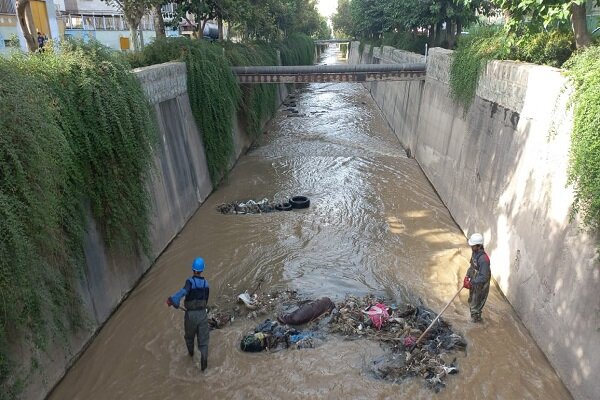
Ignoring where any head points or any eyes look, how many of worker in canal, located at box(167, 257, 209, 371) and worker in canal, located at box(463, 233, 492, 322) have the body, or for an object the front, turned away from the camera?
1

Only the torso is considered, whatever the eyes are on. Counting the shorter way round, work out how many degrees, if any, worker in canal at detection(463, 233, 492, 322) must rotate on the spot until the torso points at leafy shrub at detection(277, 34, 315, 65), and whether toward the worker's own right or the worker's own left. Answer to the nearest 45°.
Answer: approximately 45° to the worker's own right

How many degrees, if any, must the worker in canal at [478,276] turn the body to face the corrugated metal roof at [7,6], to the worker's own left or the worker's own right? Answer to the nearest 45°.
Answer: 0° — they already face it

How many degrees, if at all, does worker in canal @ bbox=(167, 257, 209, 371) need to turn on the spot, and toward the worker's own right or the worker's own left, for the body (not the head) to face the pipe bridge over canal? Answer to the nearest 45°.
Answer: approximately 45° to the worker's own right

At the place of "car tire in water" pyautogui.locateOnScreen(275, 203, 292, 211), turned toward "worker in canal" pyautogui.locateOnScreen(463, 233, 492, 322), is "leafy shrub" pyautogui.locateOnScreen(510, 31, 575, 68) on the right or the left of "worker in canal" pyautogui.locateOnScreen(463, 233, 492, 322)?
left

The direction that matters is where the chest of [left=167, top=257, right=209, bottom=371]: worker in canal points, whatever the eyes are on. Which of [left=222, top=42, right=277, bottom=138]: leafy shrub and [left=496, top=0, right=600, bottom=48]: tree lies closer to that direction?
the leafy shrub

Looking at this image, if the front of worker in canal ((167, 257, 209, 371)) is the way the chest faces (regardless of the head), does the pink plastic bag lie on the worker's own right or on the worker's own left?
on the worker's own right

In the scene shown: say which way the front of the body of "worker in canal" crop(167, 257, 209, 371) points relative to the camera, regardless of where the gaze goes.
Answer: away from the camera

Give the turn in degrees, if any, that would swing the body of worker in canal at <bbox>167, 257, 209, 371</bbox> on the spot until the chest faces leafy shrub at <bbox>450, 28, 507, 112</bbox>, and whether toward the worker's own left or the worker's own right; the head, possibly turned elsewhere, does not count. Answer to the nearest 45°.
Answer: approximately 45° to the worker's own right

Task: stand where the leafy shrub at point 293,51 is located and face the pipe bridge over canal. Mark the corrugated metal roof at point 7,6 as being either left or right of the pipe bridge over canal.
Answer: right

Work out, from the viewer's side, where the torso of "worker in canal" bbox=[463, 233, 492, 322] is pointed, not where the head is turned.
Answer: to the viewer's left
